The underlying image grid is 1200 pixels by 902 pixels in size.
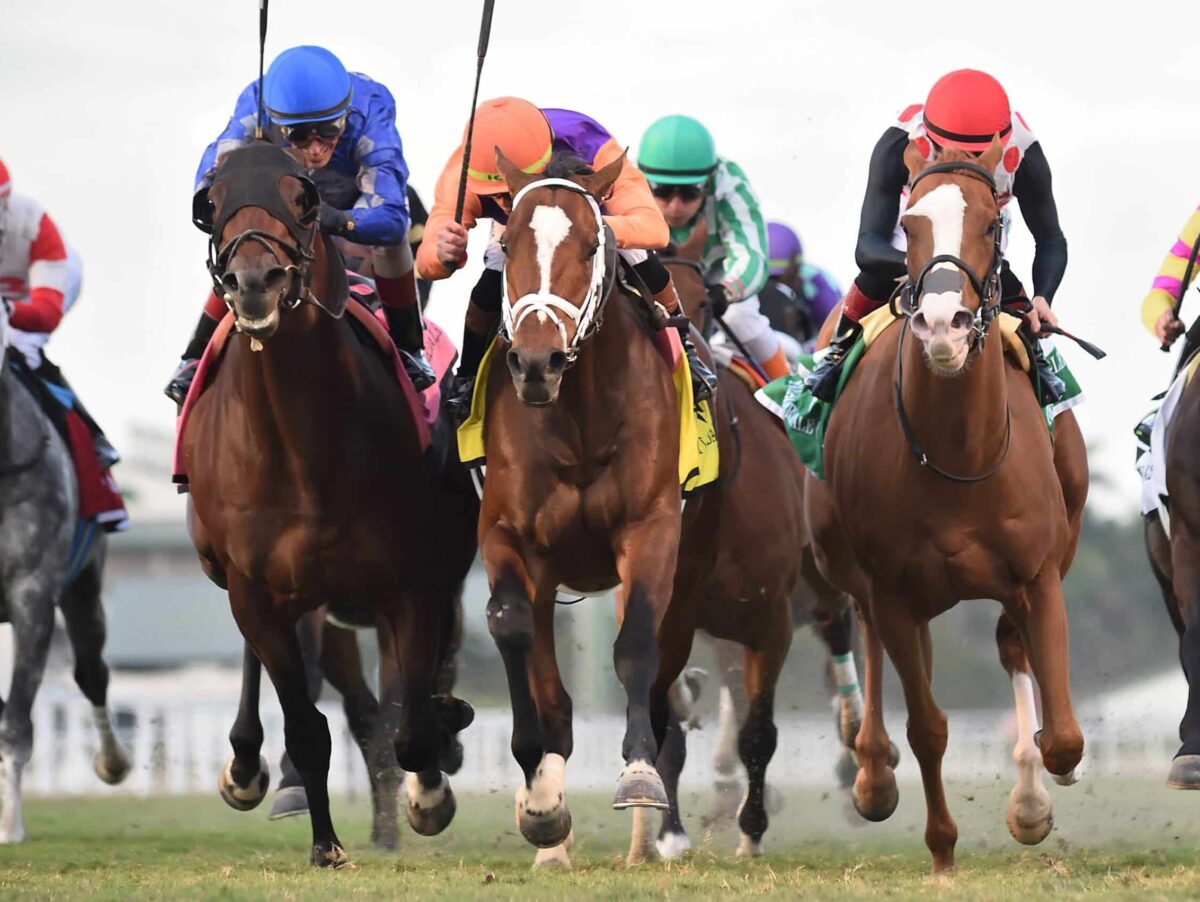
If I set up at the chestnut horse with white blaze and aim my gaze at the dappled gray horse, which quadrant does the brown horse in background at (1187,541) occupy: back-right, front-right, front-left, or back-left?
back-right

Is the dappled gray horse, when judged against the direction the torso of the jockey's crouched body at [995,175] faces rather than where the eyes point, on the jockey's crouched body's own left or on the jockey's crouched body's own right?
on the jockey's crouched body's own right

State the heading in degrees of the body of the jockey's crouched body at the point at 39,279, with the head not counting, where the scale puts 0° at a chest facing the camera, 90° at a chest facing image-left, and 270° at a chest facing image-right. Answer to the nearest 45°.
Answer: approximately 45°

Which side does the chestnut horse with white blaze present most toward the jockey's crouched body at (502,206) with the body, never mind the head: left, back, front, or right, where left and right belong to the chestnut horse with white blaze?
right

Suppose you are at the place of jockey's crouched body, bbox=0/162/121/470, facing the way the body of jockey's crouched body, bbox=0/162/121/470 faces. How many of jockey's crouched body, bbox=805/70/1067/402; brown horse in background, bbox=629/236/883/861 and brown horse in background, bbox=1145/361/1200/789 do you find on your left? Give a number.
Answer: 3

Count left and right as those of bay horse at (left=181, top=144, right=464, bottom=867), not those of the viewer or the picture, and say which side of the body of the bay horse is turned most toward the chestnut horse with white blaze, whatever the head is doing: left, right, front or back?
left
